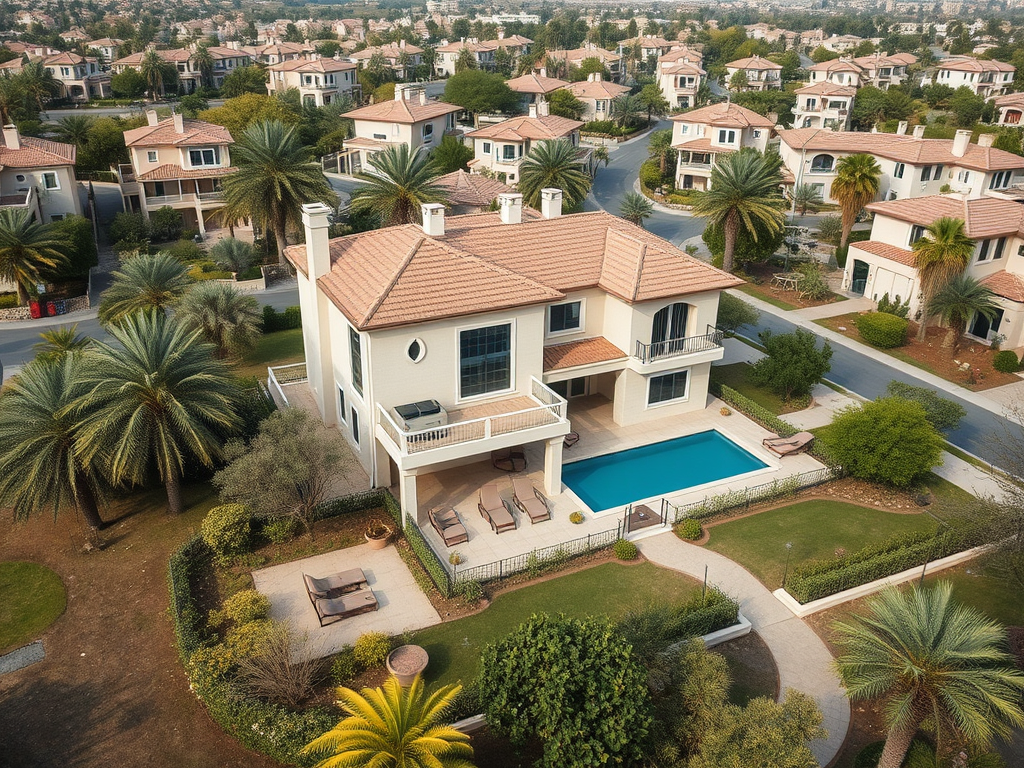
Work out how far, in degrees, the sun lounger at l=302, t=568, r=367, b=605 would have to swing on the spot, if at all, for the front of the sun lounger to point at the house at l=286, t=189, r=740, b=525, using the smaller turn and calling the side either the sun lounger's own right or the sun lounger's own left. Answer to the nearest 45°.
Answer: approximately 45° to the sun lounger's own left

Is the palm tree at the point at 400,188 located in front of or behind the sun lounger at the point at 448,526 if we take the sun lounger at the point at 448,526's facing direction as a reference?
behind

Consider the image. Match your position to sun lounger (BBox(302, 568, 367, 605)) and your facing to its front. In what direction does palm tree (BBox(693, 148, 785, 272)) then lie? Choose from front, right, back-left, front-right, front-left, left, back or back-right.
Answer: front-left

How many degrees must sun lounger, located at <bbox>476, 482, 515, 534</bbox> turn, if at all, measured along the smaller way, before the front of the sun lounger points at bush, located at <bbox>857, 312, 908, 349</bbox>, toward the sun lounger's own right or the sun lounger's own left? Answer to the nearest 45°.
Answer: approximately 90° to the sun lounger's own left

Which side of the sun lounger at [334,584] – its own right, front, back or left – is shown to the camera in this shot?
right

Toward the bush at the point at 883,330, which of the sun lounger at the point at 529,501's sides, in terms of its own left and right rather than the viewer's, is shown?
left

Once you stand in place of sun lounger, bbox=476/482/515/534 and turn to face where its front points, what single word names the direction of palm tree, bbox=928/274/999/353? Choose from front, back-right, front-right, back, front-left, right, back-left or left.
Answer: left

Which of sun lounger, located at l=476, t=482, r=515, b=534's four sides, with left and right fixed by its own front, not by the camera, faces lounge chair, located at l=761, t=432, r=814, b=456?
left

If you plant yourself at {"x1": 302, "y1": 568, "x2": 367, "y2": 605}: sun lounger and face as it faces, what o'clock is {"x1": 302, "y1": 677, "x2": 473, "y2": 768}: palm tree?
The palm tree is roughly at 3 o'clock from the sun lounger.

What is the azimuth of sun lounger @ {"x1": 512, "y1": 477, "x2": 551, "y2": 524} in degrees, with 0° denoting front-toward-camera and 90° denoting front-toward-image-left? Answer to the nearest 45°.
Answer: approximately 315°

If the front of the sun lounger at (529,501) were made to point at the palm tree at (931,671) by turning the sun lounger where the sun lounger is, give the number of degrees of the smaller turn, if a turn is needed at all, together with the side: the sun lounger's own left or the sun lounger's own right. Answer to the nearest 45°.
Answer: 0° — it already faces it
